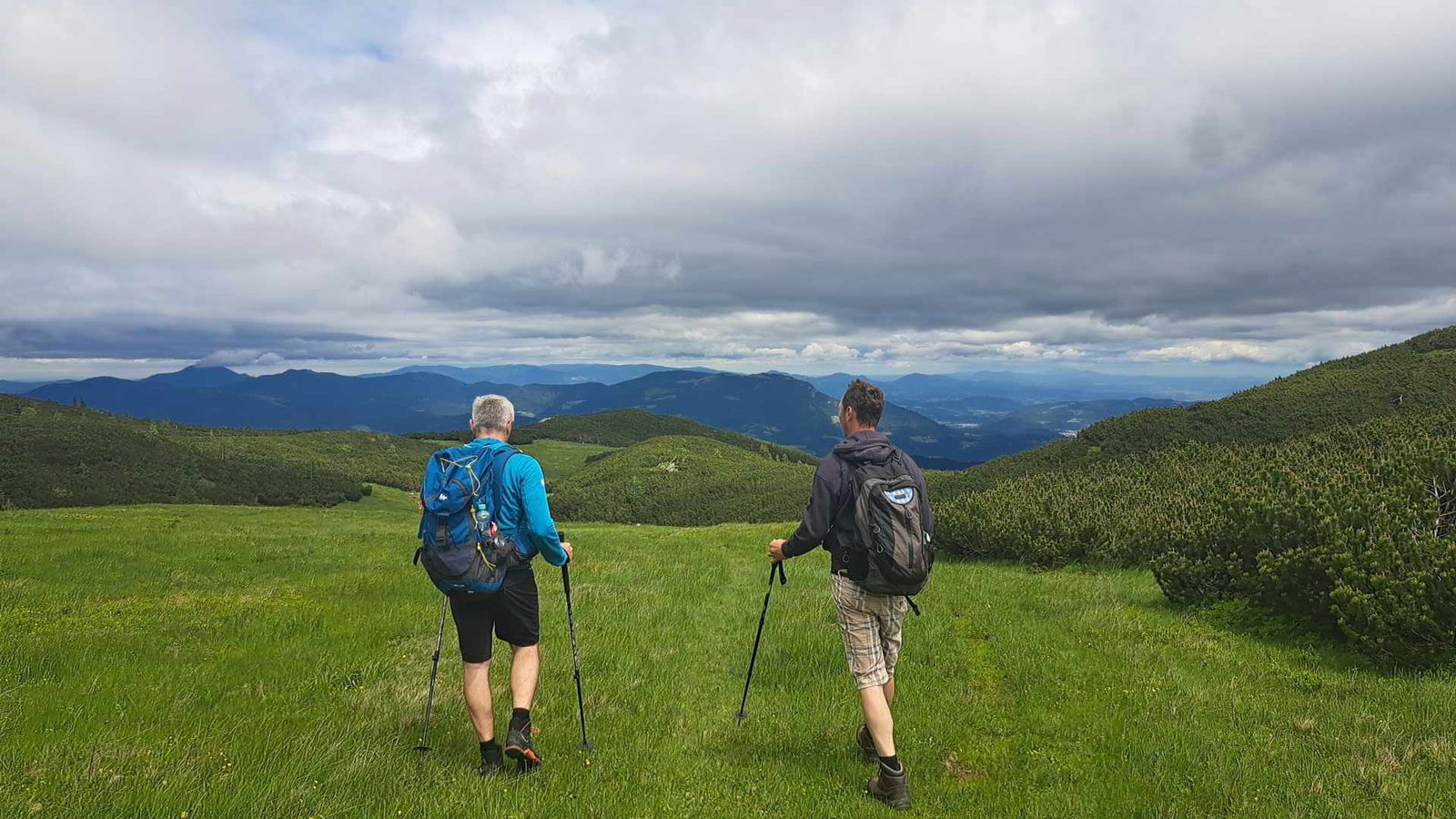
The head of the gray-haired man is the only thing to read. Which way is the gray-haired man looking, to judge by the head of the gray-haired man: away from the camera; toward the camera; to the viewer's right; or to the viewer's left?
away from the camera

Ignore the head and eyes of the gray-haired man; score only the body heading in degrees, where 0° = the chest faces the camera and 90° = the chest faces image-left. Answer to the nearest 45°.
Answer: approximately 225°

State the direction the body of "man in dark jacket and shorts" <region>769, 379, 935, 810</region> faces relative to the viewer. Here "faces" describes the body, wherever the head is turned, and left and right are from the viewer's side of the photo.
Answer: facing away from the viewer and to the left of the viewer
